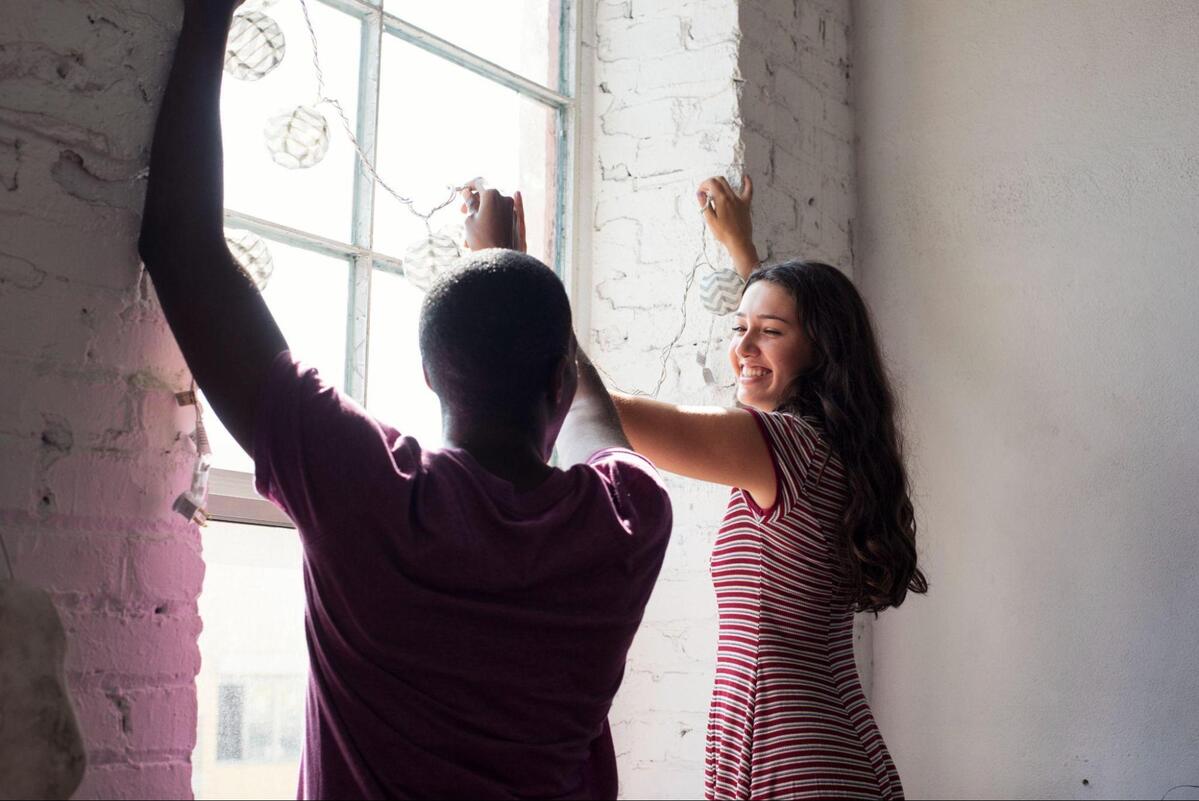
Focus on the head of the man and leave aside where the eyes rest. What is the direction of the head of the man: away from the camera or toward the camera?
away from the camera

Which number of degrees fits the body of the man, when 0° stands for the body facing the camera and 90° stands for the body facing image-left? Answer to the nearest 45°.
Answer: approximately 180°

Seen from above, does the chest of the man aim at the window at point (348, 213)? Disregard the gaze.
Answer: yes

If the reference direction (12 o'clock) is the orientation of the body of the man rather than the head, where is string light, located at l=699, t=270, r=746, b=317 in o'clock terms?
The string light is roughly at 1 o'clock from the man.

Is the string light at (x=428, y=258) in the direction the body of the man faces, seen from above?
yes
